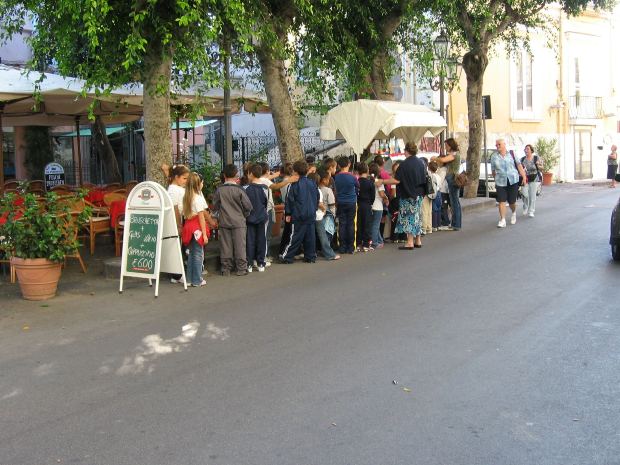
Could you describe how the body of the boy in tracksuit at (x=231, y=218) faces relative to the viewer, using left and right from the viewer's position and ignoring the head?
facing away from the viewer

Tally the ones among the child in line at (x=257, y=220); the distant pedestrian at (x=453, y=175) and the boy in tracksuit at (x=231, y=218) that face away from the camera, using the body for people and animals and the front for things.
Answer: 2

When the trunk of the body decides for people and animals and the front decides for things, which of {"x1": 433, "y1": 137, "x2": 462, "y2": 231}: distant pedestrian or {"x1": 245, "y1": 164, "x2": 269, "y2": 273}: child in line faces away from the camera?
the child in line

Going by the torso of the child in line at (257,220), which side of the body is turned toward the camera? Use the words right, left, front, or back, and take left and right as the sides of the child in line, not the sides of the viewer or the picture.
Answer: back

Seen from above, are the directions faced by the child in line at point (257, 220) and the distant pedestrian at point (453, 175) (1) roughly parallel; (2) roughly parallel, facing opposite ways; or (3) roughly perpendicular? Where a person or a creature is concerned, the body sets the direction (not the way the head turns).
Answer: roughly perpendicular

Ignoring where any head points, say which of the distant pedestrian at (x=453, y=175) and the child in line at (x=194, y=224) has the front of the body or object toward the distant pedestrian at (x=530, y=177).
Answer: the child in line

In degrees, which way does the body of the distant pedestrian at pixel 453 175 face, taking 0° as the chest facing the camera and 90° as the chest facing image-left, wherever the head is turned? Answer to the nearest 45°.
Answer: approximately 90°
